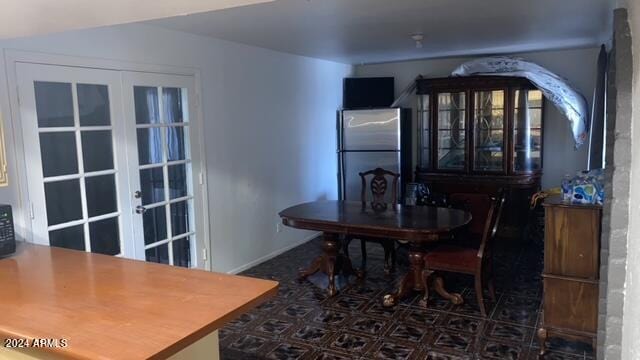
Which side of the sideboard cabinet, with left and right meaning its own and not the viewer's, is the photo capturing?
left

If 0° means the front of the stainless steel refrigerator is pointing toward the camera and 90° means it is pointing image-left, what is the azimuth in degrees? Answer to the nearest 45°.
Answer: approximately 0°

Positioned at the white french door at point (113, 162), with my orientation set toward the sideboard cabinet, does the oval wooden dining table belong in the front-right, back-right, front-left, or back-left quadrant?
front-left

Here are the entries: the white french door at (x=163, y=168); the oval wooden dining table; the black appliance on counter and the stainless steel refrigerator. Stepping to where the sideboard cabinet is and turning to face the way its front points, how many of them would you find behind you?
0

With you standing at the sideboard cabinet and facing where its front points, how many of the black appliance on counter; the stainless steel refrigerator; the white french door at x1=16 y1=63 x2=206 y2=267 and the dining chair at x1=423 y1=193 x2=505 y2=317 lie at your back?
0

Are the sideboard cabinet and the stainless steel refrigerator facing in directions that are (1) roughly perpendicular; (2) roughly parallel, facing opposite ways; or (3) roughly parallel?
roughly perpendicular

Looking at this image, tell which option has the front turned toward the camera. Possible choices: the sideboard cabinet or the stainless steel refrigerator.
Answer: the stainless steel refrigerator

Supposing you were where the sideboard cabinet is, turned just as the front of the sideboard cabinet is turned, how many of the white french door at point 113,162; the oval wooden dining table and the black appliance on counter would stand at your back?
0

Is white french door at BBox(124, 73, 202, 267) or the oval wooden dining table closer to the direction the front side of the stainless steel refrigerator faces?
the oval wooden dining table

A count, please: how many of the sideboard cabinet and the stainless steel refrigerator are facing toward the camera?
1

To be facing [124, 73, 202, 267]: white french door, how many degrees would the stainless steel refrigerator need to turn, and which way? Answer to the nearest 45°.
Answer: approximately 45° to its right

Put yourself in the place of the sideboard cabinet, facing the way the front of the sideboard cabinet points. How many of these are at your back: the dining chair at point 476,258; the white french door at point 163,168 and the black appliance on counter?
0

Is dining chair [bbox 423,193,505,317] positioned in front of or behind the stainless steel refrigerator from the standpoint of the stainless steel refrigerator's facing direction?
in front

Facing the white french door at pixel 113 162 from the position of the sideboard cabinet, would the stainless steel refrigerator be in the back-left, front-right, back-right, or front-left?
front-right

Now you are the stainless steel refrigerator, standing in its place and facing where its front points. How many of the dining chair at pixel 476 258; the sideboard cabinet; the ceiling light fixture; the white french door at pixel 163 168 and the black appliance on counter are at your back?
0

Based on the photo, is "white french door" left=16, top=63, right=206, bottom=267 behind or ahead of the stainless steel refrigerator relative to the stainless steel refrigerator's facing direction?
ahead

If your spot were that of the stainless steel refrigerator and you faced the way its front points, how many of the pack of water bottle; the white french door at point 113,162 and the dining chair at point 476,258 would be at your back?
0

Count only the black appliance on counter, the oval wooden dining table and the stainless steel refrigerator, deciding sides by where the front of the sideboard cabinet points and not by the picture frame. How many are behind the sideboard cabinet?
0

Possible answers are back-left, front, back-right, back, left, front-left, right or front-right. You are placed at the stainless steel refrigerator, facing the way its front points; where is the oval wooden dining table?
front

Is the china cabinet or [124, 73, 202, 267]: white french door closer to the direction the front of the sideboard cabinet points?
the white french door

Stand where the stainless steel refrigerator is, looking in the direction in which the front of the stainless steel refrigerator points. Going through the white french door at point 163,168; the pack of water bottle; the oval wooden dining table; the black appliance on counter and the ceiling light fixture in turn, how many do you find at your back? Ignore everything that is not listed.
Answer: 0
